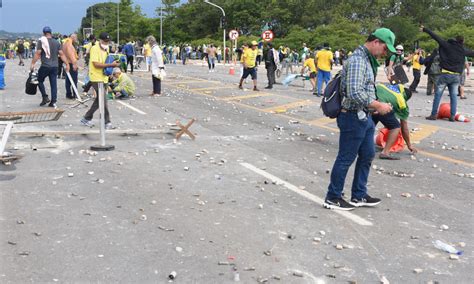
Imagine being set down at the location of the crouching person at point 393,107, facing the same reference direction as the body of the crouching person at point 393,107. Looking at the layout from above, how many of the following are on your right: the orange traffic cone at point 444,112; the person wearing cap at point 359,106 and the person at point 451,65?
1

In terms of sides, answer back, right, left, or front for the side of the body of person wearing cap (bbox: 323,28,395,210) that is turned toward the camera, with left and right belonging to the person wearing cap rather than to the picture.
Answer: right

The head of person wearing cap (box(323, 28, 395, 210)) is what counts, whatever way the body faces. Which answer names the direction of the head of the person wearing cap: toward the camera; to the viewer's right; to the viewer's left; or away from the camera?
to the viewer's right

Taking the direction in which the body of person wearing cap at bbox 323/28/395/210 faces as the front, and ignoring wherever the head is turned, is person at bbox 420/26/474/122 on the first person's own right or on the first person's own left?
on the first person's own left

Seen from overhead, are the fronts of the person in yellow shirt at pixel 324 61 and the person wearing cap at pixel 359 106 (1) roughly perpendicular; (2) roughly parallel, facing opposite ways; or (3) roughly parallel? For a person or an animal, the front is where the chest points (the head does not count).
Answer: roughly perpendicular
